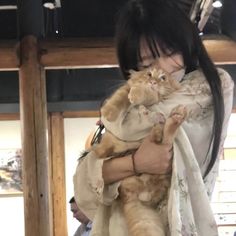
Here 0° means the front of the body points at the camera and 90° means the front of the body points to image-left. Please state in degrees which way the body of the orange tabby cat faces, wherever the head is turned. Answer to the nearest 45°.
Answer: approximately 0°

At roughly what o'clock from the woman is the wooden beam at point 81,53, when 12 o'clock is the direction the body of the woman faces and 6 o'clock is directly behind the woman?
The wooden beam is roughly at 4 o'clock from the woman.

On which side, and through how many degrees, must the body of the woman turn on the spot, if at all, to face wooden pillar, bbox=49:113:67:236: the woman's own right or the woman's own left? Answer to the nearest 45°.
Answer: approximately 135° to the woman's own right

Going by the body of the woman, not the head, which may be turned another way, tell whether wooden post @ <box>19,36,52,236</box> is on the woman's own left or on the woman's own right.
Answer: on the woman's own right

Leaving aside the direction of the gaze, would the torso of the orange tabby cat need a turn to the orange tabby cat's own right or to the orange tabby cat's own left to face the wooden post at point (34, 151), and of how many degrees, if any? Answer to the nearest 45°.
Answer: approximately 180°

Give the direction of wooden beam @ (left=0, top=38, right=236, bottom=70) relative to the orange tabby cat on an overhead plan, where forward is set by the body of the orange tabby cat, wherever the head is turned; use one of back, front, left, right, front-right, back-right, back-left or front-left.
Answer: back

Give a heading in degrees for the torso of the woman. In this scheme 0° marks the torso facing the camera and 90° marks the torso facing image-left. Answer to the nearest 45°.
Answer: approximately 45°
